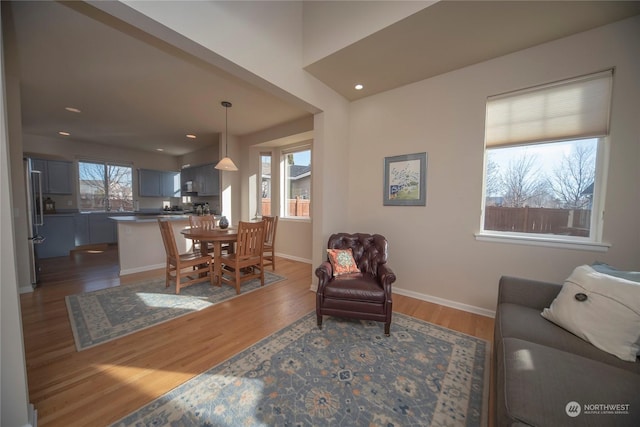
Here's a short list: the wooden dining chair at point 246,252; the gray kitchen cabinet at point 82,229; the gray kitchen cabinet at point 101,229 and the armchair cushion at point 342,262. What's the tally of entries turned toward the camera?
3

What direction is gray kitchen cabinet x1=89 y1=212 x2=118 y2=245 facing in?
toward the camera

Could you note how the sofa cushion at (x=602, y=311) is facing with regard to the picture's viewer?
facing the viewer and to the left of the viewer

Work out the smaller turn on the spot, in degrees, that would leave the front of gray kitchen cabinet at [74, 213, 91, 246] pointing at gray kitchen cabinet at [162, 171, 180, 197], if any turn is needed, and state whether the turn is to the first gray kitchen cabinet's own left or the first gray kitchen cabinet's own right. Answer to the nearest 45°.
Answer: approximately 90° to the first gray kitchen cabinet's own left

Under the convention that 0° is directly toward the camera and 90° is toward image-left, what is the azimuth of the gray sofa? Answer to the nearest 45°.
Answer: approximately 45°

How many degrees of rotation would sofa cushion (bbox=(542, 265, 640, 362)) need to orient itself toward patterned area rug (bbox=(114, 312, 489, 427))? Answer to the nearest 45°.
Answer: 0° — it already faces it

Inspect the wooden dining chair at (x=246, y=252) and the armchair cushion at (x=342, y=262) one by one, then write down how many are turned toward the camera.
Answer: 1

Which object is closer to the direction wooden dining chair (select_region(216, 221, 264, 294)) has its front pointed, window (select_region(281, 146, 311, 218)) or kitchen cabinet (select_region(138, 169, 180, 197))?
the kitchen cabinet

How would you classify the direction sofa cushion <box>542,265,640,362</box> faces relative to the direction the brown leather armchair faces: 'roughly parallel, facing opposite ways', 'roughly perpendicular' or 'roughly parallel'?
roughly perpendicular

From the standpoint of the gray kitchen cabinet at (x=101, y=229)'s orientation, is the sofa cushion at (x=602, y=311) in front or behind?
in front

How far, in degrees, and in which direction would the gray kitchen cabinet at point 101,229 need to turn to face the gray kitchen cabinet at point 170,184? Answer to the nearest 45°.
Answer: approximately 90° to its left

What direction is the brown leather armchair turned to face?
toward the camera

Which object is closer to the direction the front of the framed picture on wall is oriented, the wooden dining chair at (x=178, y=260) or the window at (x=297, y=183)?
the wooden dining chair

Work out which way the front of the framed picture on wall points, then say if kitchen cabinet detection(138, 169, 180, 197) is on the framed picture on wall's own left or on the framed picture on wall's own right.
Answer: on the framed picture on wall's own right
